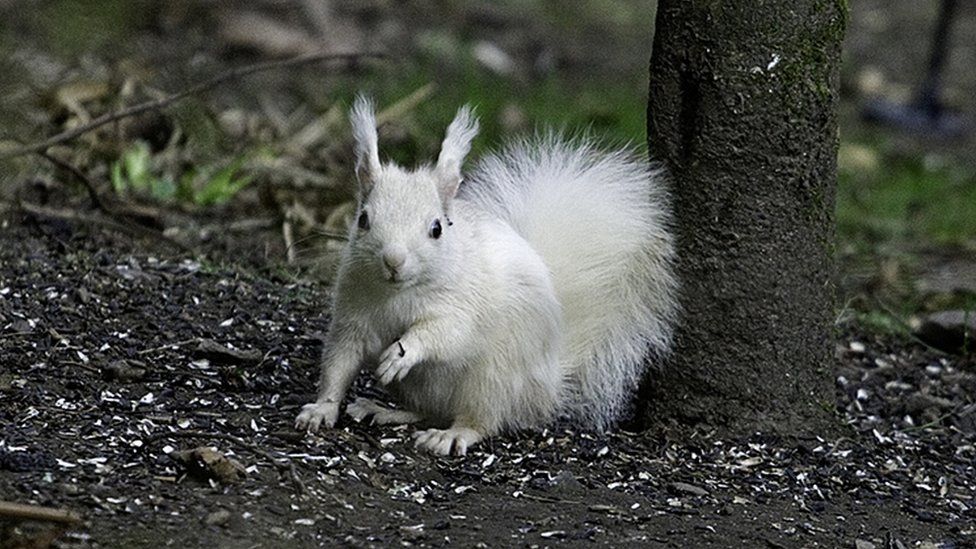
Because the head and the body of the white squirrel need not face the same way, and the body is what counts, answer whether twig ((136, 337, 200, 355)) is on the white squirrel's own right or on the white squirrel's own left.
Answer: on the white squirrel's own right

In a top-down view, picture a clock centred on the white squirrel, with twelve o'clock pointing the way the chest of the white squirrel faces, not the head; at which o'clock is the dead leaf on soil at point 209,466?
The dead leaf on soil is roughly at 12 o'clock from the white squirrel.

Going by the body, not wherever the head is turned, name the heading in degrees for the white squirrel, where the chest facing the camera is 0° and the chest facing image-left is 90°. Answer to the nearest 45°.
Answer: approximately 45°

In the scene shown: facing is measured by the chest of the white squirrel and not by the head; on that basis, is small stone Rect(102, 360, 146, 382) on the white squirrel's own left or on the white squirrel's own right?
on the white squirrel's own right

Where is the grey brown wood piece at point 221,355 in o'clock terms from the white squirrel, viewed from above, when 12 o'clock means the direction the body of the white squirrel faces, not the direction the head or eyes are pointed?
The grey brown wood piece is roughly at 2 o'clock from the white squirrel.

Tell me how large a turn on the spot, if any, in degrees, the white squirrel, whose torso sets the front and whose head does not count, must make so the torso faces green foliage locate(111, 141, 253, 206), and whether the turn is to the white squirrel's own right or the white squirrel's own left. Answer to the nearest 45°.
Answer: approximately 90° to the white squirrel's own right

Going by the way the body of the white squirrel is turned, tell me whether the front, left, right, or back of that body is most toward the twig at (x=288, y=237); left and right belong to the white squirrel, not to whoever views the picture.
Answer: right

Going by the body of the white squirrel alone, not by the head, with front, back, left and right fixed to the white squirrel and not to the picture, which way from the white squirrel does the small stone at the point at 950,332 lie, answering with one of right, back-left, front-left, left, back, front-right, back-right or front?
back
